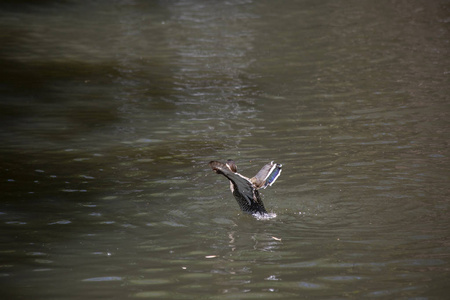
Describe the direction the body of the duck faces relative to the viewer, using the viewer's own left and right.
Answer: facing away from the viewer and to the left of the viewer
